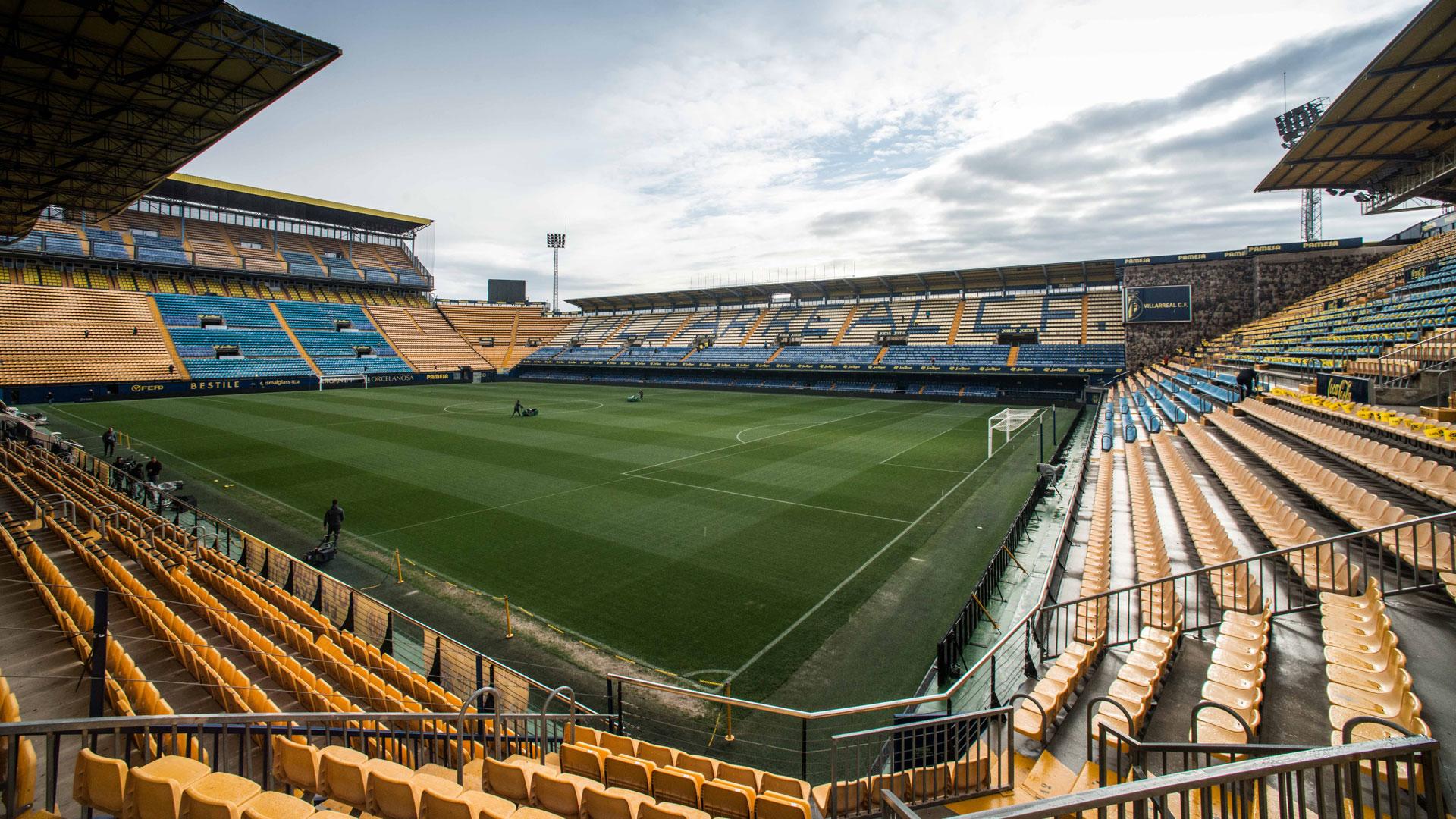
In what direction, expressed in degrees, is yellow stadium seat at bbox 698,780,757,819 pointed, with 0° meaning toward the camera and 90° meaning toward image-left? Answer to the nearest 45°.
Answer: approximately 225°

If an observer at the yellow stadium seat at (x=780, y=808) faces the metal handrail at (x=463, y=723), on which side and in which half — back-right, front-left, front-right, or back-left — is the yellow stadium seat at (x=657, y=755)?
front-right

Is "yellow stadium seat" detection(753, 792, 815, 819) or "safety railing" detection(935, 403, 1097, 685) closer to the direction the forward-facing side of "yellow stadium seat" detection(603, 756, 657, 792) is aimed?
the safety railing

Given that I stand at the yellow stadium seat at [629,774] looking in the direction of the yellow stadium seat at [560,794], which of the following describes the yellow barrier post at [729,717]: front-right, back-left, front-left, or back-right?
back-right

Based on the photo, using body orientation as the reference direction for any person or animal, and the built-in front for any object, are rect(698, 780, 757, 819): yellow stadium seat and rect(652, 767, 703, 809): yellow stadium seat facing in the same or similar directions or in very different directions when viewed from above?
same or similar directions

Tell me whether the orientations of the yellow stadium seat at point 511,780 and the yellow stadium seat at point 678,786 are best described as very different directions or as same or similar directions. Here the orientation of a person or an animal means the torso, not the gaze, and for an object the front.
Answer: same or similar directions

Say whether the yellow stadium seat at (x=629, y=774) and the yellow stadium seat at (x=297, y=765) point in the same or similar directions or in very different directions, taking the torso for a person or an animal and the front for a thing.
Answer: same or similar directions

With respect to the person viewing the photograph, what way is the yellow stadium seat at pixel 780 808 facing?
facing away from the viewer and to the right of the viewer

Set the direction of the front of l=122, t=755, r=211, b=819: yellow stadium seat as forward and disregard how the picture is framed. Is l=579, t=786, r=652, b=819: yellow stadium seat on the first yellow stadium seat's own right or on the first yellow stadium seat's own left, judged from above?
on the first yellow stadium seat's own right

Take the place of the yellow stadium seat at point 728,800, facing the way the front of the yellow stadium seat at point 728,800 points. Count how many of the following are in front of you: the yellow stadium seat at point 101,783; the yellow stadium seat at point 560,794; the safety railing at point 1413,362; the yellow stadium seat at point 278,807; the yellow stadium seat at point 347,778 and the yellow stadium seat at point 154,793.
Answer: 1

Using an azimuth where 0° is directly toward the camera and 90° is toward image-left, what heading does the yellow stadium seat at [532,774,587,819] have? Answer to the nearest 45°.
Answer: approximately 225°
